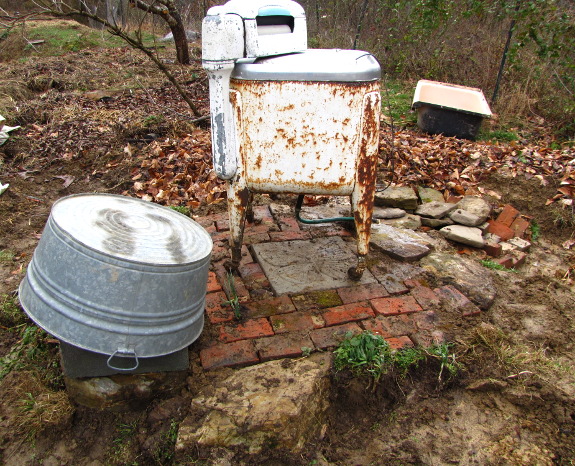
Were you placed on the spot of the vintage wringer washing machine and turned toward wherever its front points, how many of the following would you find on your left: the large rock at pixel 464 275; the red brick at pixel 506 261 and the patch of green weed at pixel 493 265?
3

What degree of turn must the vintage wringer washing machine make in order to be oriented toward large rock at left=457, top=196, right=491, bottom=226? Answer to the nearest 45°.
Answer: approximately 135° to its left

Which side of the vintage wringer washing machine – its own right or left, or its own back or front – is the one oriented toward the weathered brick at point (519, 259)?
left

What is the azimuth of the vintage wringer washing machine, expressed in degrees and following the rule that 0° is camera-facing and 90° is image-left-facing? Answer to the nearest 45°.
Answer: approximately 0°

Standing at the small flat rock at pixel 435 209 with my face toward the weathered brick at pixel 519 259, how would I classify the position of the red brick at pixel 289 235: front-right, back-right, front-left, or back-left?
back-right

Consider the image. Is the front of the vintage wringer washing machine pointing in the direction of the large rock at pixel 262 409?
yes

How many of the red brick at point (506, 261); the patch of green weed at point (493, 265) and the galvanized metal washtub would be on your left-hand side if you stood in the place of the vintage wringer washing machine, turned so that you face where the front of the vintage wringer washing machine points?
2

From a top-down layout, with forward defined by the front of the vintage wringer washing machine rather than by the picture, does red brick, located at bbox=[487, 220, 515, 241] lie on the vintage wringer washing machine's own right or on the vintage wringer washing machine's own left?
on the vintage wringer washing machine's own left

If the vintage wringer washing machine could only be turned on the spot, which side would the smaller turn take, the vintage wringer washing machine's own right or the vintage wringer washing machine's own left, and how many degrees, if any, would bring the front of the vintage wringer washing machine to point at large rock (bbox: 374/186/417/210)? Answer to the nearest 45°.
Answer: approximately 135° to the vintage wringer washing machine's own left
